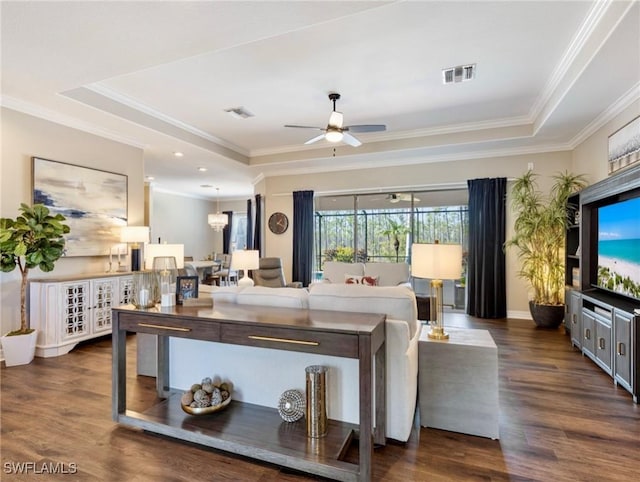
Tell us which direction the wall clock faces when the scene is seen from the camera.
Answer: facing the viewer

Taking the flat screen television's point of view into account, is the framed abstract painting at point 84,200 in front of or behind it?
in front

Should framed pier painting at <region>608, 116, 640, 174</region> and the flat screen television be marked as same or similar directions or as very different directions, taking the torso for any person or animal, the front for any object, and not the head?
same or similar directions

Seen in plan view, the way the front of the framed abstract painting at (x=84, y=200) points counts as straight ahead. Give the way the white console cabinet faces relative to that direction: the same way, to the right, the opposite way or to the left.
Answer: the same way

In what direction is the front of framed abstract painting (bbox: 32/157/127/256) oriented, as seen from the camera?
facing the viewer and to the right of the viewer

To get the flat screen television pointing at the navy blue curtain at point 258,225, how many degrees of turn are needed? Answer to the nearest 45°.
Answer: approximately 45° to its right

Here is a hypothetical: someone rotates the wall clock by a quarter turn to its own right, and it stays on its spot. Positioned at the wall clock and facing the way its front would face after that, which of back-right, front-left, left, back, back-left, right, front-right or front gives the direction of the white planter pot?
front-left

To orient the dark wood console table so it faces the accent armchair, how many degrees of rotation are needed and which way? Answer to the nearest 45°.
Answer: approximately 135° to its right

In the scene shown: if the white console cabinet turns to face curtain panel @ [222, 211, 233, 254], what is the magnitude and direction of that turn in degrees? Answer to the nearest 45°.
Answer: approximately 90° to its left

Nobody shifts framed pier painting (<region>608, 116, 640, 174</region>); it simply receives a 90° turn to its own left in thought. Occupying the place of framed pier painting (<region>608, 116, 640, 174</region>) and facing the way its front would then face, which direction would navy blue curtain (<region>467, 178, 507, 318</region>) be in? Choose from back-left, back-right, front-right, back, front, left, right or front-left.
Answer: back

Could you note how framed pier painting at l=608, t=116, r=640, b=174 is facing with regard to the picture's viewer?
facing the viewer and to the left of the viewer

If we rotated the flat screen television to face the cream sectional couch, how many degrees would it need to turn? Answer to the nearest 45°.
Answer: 0° — it already faces it

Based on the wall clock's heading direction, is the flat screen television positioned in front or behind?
in front

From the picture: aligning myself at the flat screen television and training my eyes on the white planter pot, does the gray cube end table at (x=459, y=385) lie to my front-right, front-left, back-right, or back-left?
front-left

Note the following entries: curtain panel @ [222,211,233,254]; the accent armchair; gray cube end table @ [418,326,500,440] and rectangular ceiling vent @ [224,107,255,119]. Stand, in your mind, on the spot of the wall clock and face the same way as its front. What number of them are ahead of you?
3

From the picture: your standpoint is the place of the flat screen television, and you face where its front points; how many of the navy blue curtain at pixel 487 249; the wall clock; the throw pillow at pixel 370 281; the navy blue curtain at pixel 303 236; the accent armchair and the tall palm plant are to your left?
0

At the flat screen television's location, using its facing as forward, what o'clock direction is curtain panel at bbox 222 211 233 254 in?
The curtain panel is roughly at 2 o'clock from the flat screen television.

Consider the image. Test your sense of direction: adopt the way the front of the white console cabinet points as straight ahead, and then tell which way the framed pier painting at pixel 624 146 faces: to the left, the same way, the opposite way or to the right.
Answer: the opposite way
